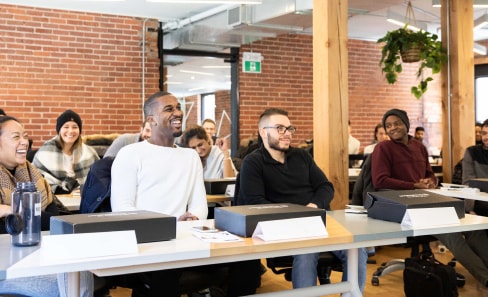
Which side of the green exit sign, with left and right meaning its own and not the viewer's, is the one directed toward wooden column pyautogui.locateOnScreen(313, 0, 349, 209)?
front

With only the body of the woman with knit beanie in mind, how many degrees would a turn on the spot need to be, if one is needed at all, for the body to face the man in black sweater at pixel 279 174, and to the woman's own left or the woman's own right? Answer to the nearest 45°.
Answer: approximately 45° to the woman's own left

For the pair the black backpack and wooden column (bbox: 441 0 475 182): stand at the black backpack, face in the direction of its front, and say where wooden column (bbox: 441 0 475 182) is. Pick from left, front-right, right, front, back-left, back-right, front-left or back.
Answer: back-left

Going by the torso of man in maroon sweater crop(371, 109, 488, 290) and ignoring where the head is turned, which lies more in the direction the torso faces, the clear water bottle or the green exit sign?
the clear water bottle

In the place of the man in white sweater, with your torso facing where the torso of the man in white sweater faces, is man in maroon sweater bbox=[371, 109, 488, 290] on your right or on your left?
on your left

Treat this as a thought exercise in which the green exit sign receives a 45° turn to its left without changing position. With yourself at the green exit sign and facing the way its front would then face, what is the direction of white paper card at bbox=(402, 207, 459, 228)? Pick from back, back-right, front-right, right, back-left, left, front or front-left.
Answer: front-right

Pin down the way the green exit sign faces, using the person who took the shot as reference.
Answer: facing the viewer

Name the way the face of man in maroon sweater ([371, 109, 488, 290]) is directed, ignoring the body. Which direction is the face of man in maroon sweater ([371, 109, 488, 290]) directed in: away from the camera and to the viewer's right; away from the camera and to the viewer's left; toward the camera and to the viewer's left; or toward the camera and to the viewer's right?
toward the camera and to the viewer's left

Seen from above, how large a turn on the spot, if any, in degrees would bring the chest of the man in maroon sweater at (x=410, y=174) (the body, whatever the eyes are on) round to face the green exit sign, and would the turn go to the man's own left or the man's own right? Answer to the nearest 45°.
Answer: approximately 180°

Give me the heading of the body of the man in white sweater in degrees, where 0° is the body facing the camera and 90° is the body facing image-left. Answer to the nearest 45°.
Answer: approximately 315°

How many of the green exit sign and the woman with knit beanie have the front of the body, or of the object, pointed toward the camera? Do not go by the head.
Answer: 2

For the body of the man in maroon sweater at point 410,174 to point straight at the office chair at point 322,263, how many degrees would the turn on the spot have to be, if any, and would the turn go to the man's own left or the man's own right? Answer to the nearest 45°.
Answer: approximately 45° to the man's own right

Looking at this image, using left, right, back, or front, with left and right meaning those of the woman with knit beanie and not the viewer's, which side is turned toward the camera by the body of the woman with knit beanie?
front

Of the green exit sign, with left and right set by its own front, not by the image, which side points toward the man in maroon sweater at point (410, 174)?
front

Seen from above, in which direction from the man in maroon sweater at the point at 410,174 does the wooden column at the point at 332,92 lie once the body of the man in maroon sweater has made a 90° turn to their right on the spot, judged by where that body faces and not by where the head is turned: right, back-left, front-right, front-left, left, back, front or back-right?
front

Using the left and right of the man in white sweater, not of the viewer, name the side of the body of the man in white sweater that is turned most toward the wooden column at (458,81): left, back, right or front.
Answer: left
